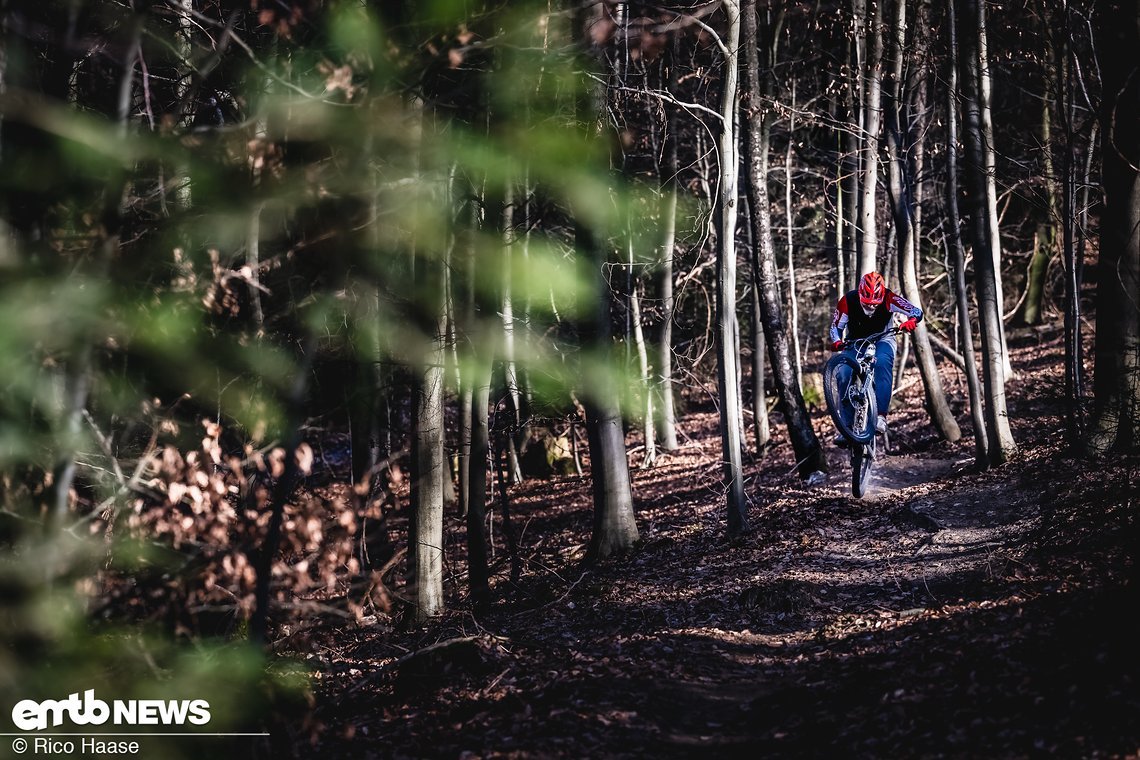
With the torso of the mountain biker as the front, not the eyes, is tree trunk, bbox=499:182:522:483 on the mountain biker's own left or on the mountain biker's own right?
on the mountain biker's own right

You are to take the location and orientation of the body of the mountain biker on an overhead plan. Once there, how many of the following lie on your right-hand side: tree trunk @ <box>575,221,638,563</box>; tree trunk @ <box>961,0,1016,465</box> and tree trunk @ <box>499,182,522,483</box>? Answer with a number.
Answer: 2

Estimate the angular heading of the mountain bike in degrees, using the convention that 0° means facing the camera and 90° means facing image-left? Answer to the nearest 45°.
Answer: approximately 0°

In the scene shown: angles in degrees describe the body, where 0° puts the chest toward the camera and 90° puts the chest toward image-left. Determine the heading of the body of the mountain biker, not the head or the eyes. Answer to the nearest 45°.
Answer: approximately 0°

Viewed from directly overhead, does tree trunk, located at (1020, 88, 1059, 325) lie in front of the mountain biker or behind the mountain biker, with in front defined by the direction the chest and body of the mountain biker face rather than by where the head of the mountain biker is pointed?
behind

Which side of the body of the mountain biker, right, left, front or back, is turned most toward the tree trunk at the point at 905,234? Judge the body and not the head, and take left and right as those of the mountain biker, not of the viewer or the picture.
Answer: back

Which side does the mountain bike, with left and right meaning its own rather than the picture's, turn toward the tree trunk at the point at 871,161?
back

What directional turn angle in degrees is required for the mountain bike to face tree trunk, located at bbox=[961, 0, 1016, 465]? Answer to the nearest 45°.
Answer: approximately 135° to its left

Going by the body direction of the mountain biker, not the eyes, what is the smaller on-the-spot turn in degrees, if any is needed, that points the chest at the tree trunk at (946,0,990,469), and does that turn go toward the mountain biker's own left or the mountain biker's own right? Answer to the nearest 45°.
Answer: approximately 135° to the mountain biker's own left
